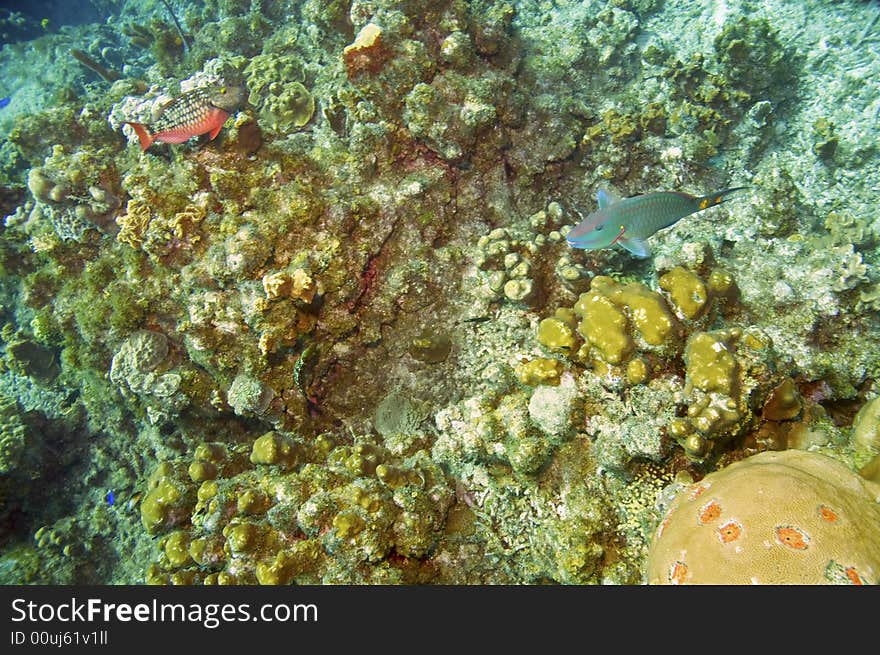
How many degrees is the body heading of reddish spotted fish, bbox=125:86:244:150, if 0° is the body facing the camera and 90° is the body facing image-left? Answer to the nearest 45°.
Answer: approximately 270°

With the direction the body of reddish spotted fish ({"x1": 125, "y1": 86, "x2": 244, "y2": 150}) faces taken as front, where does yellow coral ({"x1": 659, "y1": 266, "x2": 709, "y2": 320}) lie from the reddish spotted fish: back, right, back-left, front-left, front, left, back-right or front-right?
front-right
